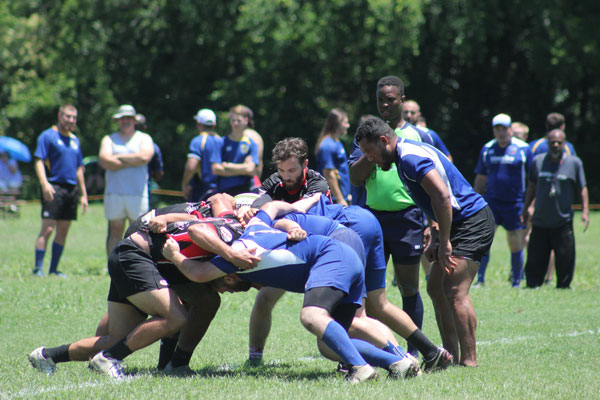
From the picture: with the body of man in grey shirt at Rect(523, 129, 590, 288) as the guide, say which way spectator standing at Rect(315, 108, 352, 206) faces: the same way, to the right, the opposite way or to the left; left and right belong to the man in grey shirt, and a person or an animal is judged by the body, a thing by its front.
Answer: to the left

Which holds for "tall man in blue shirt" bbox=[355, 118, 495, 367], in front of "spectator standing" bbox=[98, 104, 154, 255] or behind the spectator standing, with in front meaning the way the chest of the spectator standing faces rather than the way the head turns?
in front

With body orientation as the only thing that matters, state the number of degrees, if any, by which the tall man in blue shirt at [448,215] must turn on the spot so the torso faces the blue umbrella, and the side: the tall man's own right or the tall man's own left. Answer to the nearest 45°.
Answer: approximately 45° to the tall man's own right

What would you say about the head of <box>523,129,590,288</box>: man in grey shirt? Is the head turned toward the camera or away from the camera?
toward the camera

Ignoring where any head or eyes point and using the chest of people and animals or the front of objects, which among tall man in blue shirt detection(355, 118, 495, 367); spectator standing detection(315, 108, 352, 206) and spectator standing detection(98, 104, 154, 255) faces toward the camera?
spectator standing detection(98, 104, 154, 255)

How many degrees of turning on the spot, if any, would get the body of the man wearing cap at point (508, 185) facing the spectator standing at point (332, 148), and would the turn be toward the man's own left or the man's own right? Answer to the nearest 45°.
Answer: approximately 45° to the man's own right

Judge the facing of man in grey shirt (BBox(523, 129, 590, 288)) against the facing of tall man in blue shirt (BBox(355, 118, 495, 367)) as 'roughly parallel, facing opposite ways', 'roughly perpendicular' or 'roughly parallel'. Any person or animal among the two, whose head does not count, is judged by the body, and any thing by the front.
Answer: roughly perpendicular

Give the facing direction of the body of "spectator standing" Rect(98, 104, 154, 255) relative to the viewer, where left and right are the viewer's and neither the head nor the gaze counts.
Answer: facing the viewer

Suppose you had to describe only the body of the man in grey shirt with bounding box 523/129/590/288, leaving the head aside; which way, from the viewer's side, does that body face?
toward the camera

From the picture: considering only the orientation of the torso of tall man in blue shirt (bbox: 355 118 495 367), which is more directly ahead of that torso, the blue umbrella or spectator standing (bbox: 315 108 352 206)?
the blue umbrella

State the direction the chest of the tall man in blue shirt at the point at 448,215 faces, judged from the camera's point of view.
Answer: to the viewer's left

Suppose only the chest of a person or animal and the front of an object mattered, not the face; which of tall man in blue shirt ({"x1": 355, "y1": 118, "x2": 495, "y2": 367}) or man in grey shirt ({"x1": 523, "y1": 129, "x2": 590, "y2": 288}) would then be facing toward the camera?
the man in grey shirt

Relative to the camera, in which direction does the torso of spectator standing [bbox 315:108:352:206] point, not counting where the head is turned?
to the viewer's right
